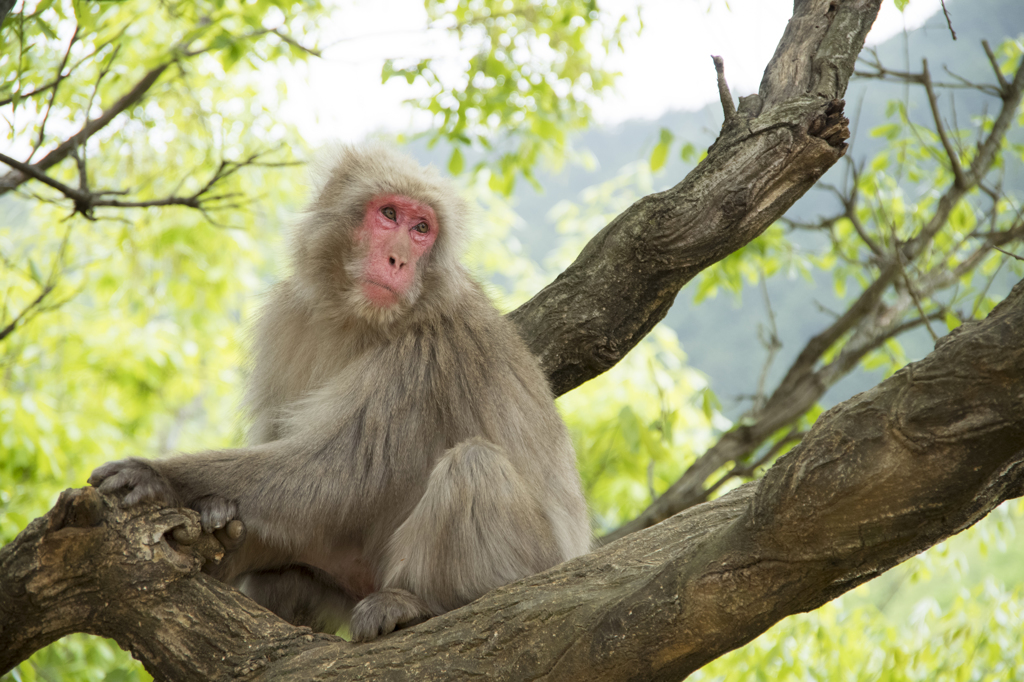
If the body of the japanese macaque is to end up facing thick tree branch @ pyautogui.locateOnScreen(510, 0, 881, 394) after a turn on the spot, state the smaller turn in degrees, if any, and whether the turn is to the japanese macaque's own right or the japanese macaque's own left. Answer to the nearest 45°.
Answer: approximately 135° to the japanese macaque's own left
